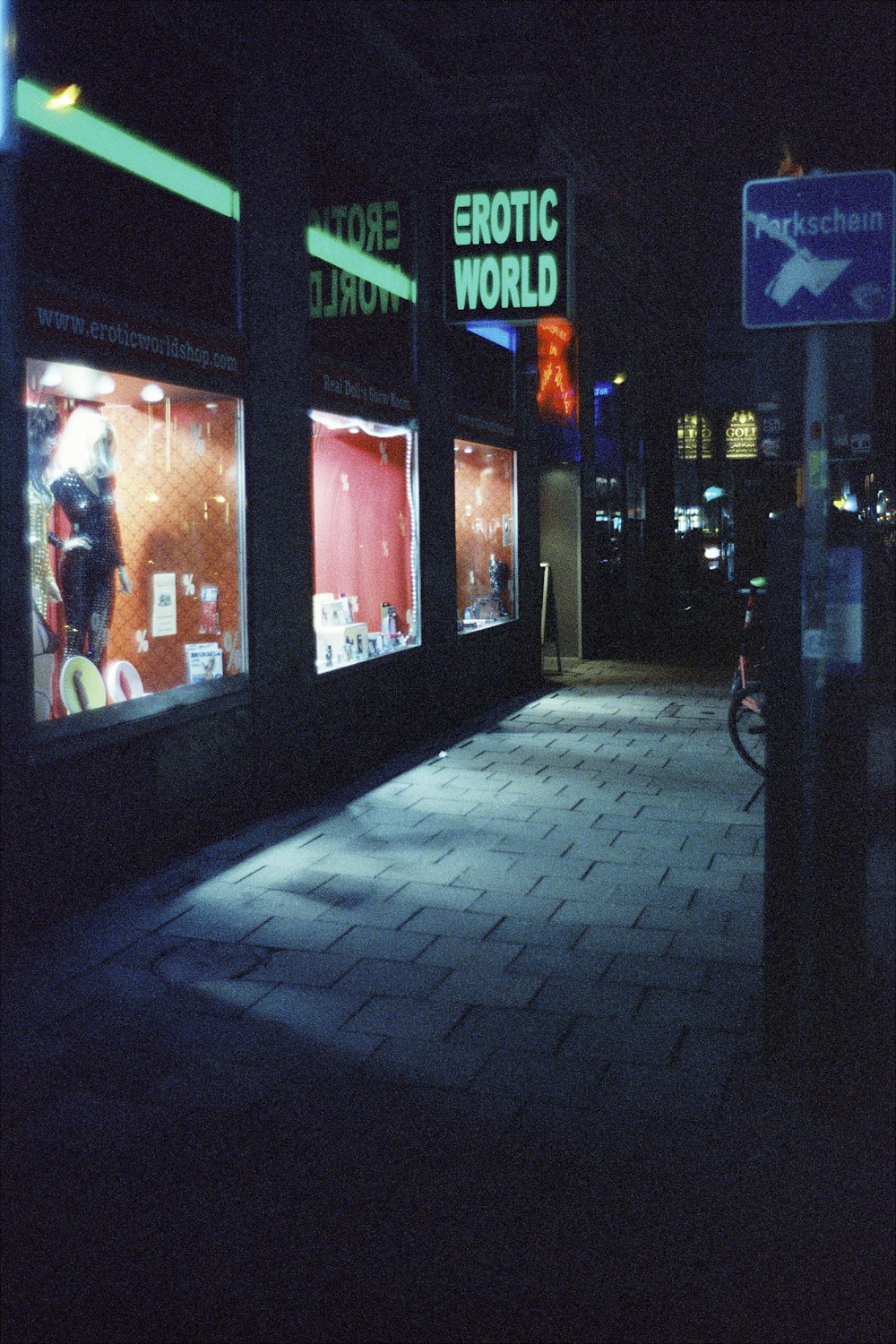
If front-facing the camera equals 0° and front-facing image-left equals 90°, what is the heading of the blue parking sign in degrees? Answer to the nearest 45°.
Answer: approximately 0°

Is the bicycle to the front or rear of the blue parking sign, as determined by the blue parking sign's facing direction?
to the rear

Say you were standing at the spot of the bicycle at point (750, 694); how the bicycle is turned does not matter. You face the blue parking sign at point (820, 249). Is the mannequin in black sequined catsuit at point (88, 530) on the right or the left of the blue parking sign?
right

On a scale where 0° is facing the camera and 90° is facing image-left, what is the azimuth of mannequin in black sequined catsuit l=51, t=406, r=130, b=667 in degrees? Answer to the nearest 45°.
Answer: approximately 315°

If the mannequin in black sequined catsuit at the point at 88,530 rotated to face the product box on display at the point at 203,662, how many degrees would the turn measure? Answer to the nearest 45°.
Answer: approximately 90° to its left

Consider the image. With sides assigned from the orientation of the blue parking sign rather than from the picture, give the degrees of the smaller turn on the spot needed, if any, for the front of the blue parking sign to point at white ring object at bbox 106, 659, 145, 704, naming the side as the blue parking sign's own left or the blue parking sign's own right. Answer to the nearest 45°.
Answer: approximately 135° to the blue parking sign's own right

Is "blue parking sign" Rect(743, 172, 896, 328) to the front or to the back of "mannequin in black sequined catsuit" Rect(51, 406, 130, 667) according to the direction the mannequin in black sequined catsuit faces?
to the front
